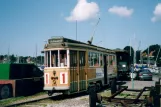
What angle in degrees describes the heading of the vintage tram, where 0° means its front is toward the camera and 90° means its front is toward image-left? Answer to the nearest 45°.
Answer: approximately 45°
